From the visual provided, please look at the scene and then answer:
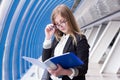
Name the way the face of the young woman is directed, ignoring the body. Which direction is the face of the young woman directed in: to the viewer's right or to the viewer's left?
to the viewer's left

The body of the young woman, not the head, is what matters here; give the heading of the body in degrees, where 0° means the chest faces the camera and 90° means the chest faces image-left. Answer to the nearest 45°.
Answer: approximately 45°
